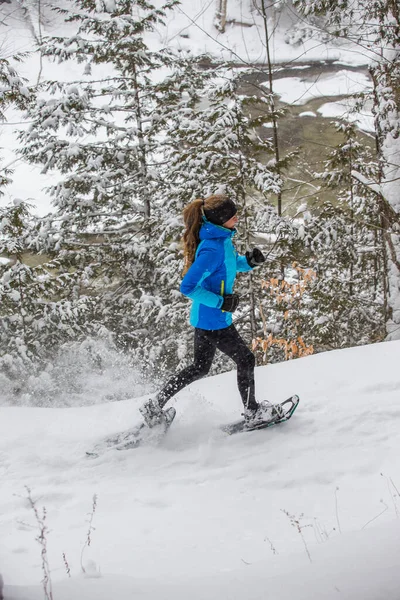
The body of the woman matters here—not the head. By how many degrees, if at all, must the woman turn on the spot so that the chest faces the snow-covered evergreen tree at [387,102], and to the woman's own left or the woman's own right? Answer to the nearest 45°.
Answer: approximately 45° to the woman's own left

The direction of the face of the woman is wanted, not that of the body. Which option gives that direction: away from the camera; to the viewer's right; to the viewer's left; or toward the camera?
to the viewer's right

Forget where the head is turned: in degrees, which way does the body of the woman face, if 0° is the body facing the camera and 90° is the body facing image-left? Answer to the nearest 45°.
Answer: approximately 270°

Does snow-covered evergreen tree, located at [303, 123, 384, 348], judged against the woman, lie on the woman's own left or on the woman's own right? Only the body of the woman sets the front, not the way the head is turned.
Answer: on the woman's own left

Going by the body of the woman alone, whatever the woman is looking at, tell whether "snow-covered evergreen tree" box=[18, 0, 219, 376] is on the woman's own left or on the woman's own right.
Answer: on the woman's own left
